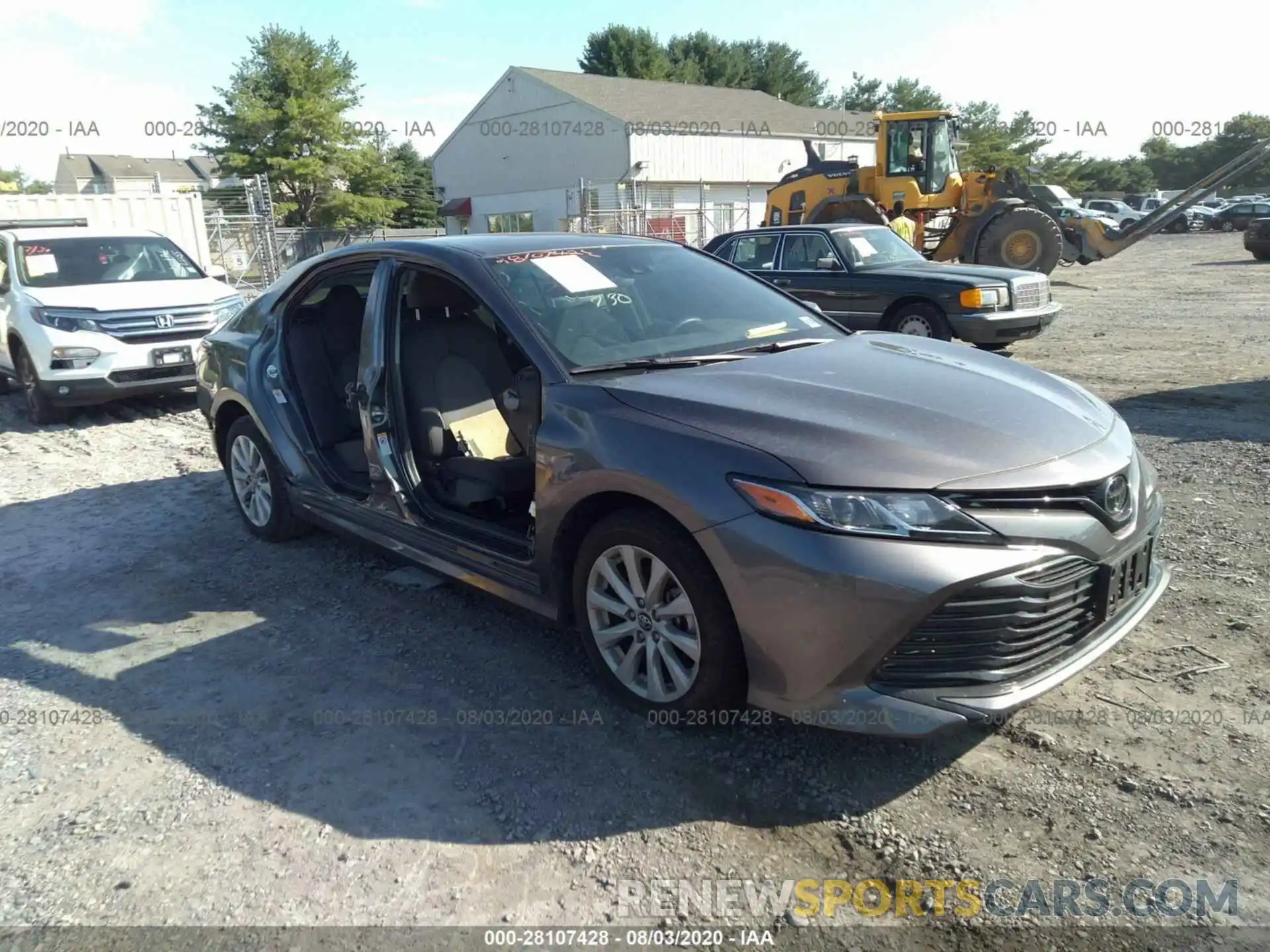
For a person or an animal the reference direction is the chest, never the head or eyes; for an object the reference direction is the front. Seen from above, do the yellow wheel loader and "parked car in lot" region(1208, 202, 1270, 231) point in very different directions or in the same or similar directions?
very different directions

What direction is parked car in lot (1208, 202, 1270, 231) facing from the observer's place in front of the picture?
facing to the left of the viewer

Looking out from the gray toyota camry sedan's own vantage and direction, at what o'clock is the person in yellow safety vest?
The person in yellow safety vest is roughly at 8 o'clock from the gray toyota camry sedan.

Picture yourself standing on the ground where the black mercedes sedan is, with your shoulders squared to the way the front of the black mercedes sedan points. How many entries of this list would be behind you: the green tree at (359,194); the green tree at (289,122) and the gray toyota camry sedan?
2

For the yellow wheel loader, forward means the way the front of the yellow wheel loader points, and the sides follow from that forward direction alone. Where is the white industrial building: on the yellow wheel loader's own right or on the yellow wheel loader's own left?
on the yellow wheel loader's own left

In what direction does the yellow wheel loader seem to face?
to the viewer's right

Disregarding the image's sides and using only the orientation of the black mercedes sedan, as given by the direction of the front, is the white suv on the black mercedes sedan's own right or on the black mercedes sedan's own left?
on the black mercedes sedan's own right

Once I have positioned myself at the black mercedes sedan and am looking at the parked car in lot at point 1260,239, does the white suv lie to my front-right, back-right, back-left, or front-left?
back-left

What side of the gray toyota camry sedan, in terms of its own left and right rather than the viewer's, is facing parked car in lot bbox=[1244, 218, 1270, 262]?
left

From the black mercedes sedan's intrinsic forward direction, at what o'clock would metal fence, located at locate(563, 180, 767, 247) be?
The metal fence is roughly at 7 o'clock from the black mercedes sedan.

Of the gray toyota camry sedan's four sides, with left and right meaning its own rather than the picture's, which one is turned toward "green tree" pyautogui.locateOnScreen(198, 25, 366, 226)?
back
